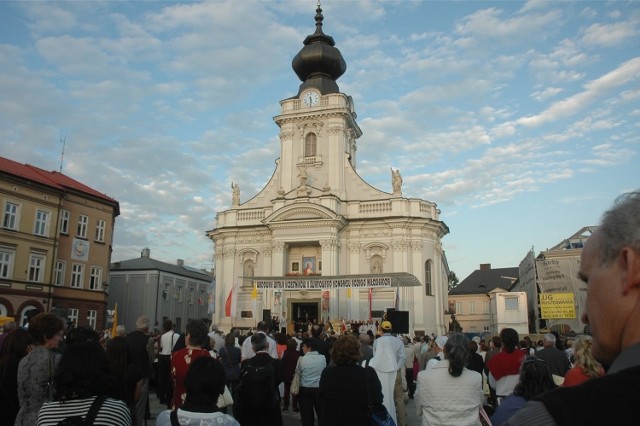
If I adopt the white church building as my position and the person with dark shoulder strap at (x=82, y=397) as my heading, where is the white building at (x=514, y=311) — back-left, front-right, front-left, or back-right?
front-left

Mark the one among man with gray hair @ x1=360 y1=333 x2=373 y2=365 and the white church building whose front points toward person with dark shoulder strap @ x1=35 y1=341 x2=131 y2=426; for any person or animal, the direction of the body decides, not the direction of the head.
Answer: the white church building

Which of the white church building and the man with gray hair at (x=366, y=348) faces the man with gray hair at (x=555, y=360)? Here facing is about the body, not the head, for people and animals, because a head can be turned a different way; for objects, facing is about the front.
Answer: the white church building

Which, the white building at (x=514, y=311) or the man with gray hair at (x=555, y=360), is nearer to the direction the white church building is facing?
the man with gray hair

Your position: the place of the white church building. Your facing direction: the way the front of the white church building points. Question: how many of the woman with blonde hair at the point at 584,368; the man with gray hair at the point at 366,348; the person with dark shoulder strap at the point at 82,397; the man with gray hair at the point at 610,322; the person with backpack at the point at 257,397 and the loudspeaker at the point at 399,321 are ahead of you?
6

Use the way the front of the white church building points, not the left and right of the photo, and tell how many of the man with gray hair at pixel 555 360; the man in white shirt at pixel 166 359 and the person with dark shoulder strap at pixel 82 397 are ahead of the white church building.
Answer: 3

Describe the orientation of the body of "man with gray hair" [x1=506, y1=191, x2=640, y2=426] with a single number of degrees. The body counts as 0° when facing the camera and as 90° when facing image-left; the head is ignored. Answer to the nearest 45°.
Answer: approximately 135°

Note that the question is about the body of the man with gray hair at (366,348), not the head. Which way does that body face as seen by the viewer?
away from the camera

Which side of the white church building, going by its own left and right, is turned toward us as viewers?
front

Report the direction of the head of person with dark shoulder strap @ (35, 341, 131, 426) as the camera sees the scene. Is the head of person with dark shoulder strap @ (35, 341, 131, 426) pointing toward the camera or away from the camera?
away from the camera

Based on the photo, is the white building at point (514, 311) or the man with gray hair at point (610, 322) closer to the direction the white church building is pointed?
the man with gray hair

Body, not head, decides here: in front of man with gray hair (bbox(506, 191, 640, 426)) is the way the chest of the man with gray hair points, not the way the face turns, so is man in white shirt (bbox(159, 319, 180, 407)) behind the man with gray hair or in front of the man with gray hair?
in front

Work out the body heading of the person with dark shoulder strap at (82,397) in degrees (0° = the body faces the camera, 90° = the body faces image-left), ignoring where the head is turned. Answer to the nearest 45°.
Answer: approximately 180°

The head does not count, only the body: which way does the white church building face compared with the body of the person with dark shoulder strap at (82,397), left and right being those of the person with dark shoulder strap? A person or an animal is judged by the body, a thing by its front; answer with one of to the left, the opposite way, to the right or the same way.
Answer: the opposite way

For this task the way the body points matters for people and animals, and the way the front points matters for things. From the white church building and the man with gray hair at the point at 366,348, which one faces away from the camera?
the man with gray hair

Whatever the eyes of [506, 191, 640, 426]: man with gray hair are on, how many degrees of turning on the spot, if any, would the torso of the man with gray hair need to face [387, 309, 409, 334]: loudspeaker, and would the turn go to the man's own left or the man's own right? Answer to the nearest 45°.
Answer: approximately 45° to the man's own right

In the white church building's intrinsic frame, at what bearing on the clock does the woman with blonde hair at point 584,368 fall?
The woman with blonde hair is roughly at 12 o'clock from the white church building.
